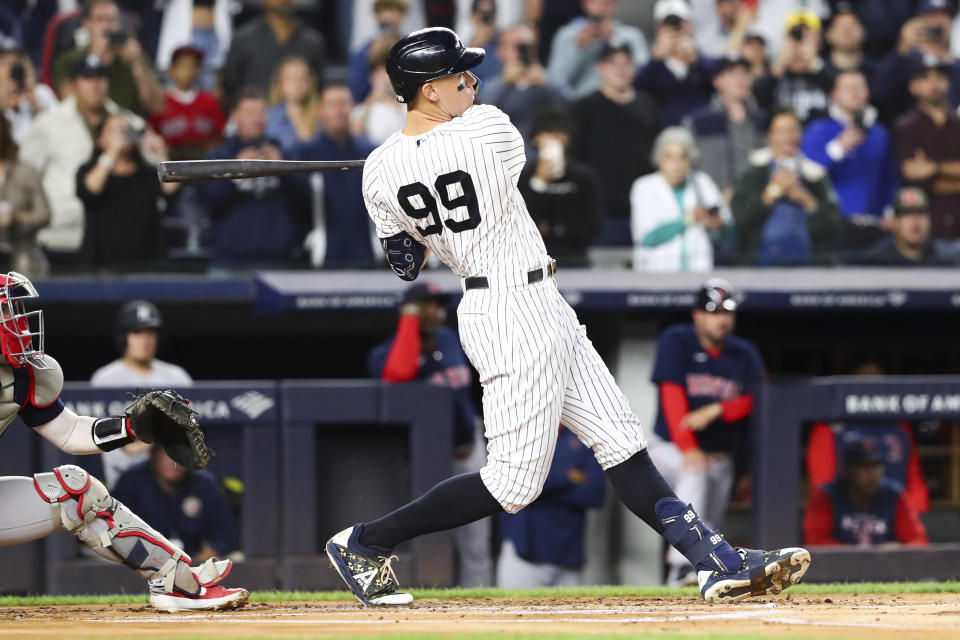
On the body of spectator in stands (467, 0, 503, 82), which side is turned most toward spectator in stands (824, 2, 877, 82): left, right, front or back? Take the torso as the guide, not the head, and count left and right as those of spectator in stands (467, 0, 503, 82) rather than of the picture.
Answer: left

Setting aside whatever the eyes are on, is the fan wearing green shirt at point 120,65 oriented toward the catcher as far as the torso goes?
yes

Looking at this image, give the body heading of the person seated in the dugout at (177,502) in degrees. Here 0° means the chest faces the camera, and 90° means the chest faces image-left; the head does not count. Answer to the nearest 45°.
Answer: approximately 0°

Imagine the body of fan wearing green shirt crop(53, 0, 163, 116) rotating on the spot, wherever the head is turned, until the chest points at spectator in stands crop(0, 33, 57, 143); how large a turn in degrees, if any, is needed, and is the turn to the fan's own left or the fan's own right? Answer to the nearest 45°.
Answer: approximately 90° to the fan's own right

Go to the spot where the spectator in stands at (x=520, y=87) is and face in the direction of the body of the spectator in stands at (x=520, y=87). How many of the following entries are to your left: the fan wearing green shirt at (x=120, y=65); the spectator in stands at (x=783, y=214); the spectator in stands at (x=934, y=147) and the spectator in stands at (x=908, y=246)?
3

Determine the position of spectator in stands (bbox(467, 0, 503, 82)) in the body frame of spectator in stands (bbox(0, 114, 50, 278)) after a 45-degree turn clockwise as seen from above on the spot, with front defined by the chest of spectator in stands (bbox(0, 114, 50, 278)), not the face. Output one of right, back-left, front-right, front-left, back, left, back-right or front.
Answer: back-left

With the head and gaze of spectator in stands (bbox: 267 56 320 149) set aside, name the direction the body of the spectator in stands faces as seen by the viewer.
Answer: toward the camera

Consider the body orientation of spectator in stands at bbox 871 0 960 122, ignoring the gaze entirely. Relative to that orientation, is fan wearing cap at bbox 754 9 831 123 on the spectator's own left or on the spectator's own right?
on the spectator's own right

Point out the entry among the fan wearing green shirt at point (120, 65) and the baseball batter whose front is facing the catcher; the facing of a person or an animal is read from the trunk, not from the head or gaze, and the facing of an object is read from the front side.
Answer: the fan wearing green shirt
